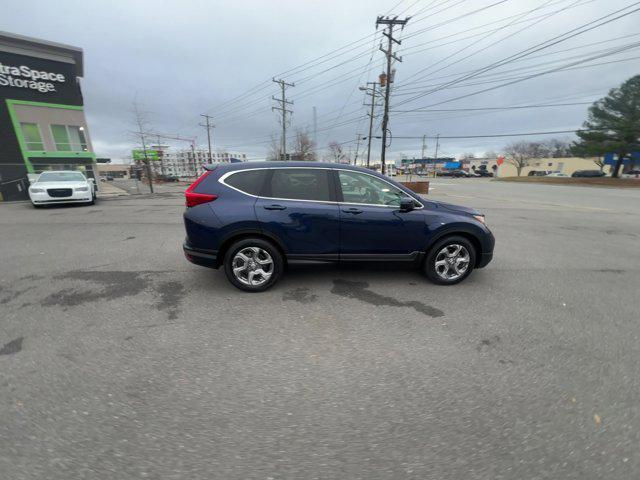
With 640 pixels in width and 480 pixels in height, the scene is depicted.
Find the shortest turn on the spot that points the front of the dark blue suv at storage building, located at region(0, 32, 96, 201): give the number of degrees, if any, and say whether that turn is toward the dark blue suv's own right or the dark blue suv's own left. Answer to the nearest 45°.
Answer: approximately 135° to the dark blue suv's own left

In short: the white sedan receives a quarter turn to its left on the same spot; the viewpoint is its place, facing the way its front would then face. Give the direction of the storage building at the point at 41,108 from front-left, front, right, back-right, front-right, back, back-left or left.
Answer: left

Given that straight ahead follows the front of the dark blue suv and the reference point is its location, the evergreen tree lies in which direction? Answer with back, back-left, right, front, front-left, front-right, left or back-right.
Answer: front-left

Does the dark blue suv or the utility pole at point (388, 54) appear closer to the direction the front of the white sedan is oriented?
the dark blue suv

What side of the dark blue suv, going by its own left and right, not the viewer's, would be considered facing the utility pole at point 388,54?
left

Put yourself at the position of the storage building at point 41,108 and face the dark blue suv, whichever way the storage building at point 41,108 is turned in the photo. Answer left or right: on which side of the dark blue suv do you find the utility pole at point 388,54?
left

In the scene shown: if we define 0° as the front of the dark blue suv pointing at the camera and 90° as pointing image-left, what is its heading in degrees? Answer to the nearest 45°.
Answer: approximately 270°

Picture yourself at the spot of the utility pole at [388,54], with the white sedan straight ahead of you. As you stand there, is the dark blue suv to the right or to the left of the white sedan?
left

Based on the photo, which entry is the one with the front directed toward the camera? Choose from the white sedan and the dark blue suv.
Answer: the white sedan

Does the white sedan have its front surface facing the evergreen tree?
no

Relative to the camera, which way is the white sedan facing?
toward the camera

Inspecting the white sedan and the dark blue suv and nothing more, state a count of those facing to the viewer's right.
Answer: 1

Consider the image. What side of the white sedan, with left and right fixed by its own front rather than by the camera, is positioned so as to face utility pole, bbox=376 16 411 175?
left
